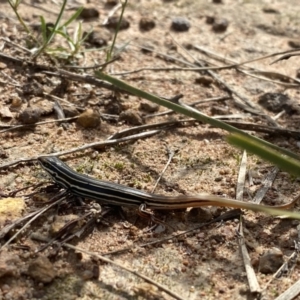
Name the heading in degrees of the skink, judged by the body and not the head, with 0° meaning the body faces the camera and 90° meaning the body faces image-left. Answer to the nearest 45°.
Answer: approximately 90°

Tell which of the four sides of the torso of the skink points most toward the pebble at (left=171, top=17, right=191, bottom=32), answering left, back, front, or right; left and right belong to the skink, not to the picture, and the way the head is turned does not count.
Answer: right

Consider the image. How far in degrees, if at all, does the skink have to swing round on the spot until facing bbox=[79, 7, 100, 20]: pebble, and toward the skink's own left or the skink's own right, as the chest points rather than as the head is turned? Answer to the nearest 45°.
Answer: approximately 90° to the skink's own right

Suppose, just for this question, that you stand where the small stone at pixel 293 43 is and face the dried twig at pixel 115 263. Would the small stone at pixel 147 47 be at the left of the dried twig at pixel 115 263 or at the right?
right

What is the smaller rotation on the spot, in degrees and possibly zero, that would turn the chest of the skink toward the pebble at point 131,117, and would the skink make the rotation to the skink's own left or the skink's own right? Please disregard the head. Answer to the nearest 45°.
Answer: approximately 90° to the skink's own right

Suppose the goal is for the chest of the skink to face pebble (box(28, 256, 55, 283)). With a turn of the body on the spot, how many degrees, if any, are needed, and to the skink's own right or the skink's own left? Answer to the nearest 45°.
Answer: approximately 45° to the skink's own left

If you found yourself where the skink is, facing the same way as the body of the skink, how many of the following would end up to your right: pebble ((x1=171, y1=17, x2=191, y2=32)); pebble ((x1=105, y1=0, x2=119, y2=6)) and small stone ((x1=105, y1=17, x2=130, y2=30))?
3
